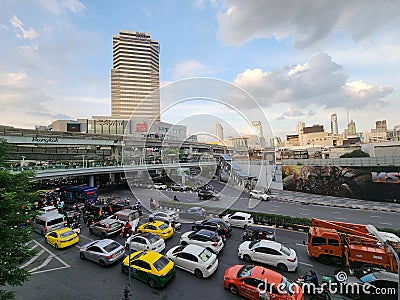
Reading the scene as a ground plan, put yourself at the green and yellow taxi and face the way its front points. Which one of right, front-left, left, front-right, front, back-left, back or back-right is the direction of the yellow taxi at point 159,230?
front-right

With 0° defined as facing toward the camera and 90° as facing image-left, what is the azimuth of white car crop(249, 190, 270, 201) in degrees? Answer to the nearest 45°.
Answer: approximately 315°

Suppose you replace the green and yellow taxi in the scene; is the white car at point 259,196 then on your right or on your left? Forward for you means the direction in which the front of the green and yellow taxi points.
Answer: on your right

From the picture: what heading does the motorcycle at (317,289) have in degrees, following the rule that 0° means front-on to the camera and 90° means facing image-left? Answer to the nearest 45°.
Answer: approximately 135°

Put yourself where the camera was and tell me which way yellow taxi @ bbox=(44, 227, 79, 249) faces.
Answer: facing away from the viewer and to the left of the viewer

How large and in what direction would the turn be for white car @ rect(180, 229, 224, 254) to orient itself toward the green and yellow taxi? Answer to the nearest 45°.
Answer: approximately 90° to its left

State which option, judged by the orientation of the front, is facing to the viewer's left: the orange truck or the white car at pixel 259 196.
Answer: the orange truck

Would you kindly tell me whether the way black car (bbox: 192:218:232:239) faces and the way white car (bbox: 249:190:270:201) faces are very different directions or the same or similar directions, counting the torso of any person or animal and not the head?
very different directions

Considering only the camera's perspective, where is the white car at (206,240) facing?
facing away from the viewer and to the left of the viewer
